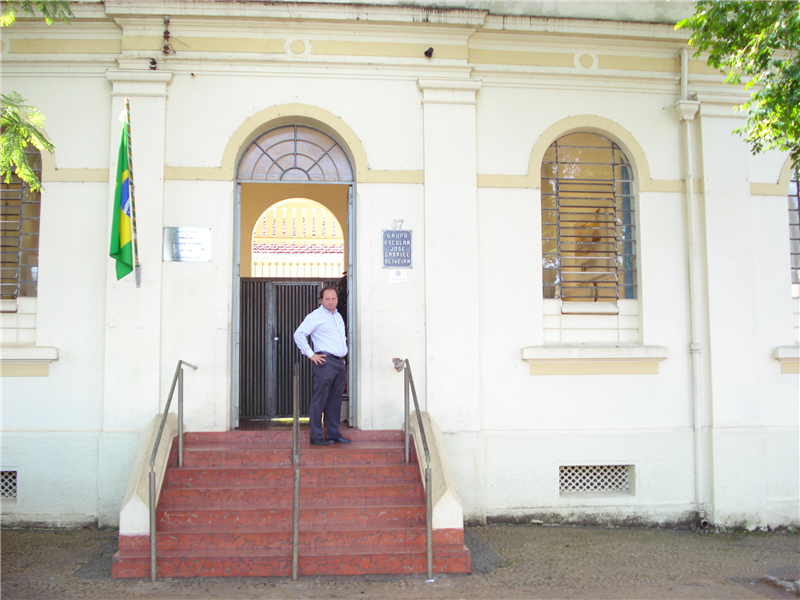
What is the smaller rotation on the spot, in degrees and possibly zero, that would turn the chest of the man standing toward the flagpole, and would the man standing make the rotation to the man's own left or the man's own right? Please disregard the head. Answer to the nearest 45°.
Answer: approximately 135° to the man's own right

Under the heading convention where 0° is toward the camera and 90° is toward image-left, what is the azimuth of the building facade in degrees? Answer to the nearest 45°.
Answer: approximately 0°

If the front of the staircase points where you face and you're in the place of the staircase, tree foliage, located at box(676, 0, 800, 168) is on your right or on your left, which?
on your left

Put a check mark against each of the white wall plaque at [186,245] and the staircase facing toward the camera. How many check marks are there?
2

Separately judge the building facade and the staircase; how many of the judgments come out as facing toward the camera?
2

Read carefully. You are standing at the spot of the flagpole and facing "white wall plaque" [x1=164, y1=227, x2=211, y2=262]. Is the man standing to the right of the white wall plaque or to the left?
right

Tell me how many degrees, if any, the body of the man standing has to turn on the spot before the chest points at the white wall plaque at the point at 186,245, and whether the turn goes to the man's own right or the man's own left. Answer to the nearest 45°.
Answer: approximately 135° to the man's own right
